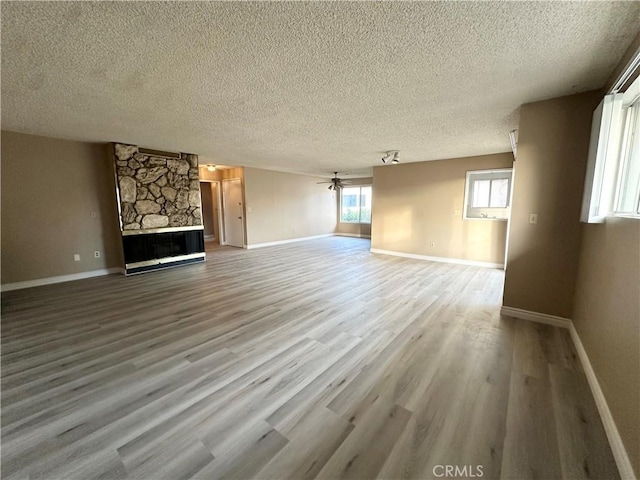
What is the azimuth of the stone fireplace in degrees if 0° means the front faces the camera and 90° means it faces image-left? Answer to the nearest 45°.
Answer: approximately 315°

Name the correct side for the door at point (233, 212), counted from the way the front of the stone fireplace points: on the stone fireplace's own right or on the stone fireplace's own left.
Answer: on the stone fireplace's own left

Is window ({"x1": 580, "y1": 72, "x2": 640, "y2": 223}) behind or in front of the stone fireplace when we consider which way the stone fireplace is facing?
in front

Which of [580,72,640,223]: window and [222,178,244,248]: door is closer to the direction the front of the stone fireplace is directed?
the window

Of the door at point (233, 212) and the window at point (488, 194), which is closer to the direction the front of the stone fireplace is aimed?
the window

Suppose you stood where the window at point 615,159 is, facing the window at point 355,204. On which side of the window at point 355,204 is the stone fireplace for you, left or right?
left
